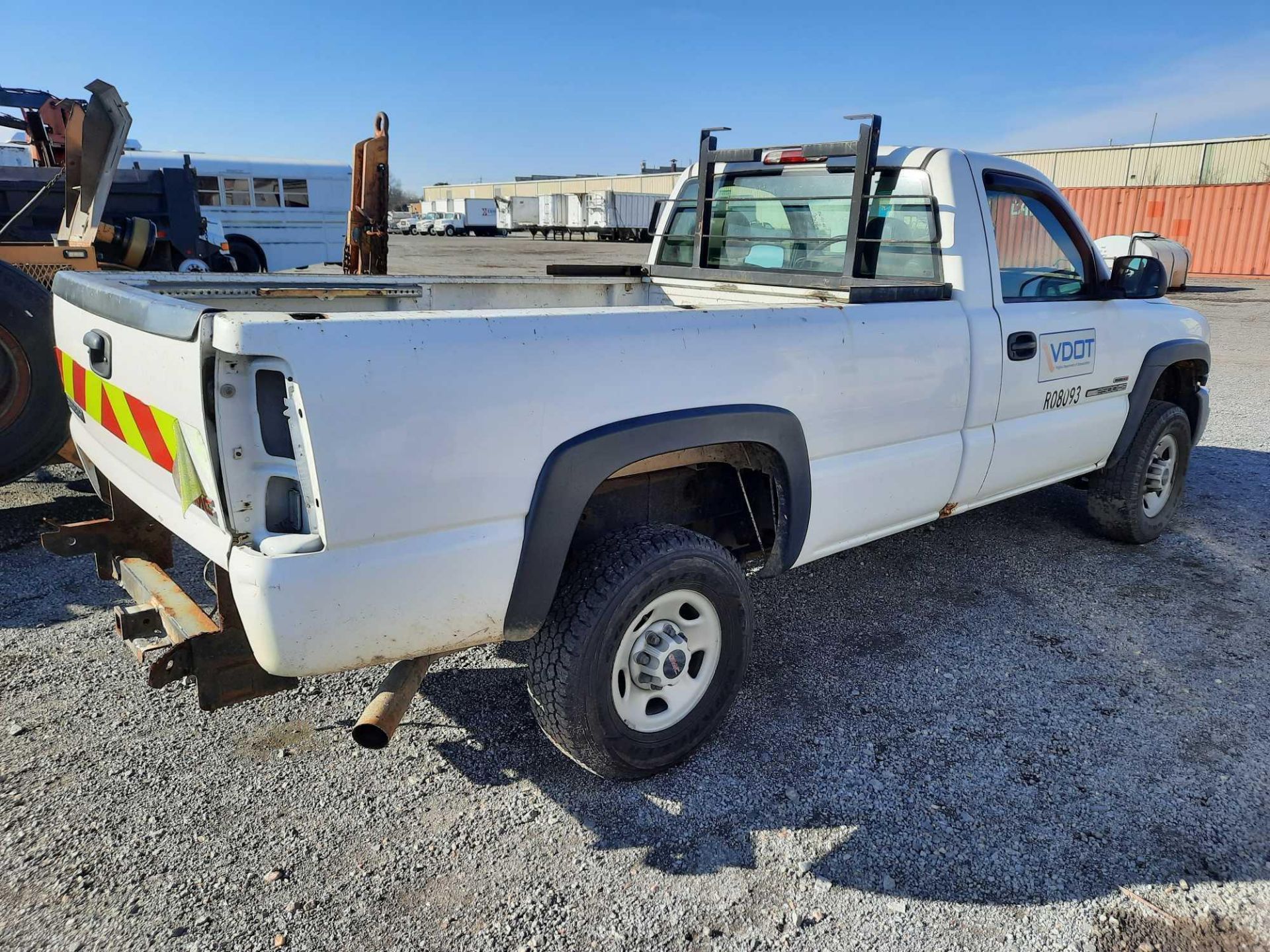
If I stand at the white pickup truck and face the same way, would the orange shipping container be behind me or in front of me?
in front

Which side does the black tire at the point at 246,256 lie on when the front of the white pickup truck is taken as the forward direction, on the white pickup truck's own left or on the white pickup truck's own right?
on the white pickup truck's own left

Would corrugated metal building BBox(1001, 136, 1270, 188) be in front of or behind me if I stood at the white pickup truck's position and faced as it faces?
in front

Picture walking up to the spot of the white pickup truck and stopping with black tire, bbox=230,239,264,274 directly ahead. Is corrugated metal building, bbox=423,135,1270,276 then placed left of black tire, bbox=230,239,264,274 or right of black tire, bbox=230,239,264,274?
right

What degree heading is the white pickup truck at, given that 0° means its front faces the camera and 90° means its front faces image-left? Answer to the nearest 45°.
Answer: approximately 225°

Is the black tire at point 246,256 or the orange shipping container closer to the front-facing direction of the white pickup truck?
the orange shipping container

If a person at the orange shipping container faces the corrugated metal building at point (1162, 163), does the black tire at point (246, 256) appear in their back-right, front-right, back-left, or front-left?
back-left

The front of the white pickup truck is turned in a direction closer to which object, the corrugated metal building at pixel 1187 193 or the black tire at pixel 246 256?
the corrugated metal building

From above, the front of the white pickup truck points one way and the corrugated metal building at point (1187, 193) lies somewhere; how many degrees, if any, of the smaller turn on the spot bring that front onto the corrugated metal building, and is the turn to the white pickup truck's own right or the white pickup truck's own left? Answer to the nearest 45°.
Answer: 0° — it already faces it
